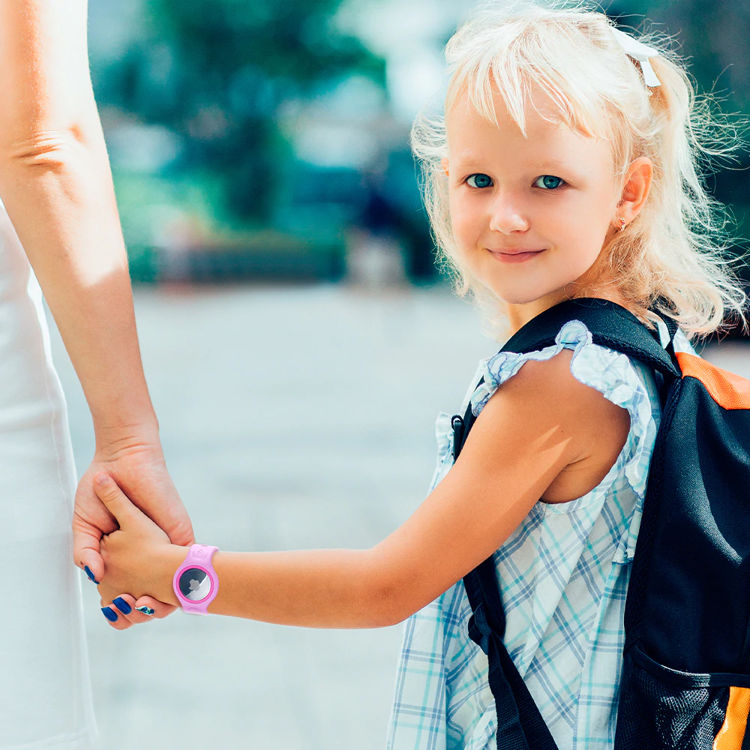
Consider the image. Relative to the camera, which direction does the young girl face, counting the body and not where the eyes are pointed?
to the viewer's left

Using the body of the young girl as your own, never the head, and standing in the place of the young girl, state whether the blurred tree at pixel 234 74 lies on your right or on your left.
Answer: on your right
